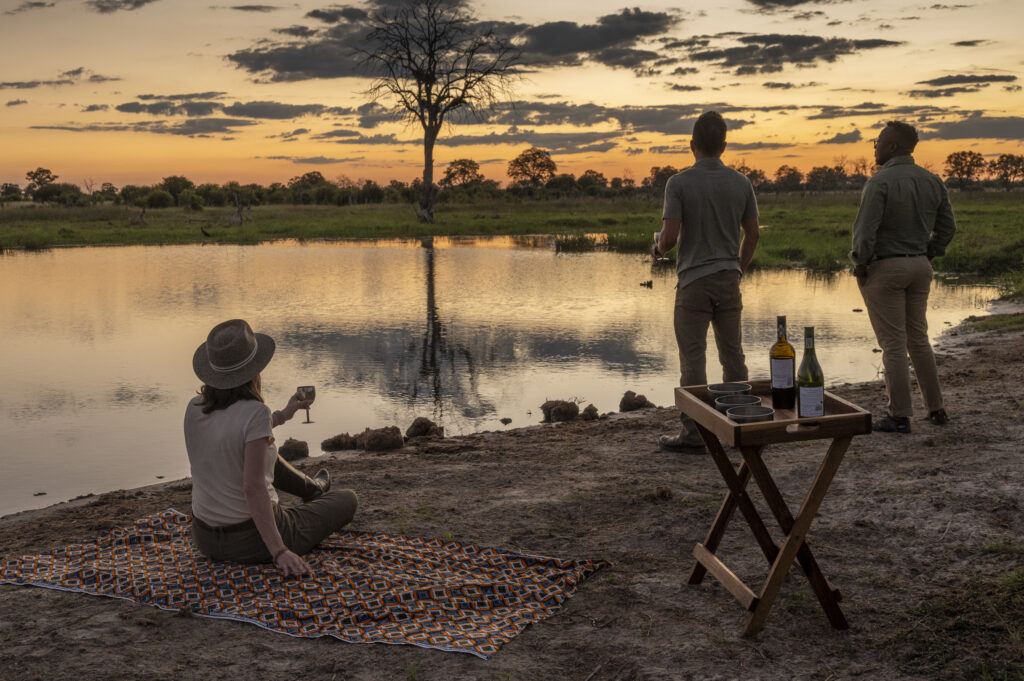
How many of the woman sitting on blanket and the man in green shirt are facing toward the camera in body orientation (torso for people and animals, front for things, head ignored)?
0

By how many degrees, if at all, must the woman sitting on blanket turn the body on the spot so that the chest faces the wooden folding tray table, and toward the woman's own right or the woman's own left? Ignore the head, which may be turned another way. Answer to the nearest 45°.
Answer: approximately 90° to the woman's own right

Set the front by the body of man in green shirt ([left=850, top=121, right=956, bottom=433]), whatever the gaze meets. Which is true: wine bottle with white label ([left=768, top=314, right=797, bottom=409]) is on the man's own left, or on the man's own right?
on the man's own left

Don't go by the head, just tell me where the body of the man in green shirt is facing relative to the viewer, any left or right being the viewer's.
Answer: facing away from the viewer and to the left of the viewer

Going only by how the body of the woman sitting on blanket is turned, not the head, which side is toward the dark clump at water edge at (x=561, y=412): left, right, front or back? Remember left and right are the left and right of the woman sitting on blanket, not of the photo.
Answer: front

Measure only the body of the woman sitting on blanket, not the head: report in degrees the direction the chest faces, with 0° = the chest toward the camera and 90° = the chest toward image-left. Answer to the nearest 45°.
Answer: approximately 225°

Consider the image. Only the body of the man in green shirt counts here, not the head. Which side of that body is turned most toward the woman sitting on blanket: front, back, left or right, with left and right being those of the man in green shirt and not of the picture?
left

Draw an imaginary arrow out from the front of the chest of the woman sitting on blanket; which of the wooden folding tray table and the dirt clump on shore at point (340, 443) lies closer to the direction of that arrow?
the dirt clump on shore

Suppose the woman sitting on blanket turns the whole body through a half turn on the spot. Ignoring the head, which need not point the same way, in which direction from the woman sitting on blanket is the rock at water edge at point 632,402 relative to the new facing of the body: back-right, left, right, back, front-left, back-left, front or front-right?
back

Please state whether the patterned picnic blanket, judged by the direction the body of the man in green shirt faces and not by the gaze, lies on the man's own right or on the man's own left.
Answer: on the man's own left

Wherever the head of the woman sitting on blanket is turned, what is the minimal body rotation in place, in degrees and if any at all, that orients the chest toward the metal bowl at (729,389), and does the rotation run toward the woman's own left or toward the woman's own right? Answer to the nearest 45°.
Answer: approximately 45° to the woman's own right

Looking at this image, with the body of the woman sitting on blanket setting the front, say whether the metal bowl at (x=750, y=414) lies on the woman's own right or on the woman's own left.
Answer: on the woman's own right

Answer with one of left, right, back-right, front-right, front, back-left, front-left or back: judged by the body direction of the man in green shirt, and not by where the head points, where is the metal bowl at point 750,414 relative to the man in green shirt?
back-left

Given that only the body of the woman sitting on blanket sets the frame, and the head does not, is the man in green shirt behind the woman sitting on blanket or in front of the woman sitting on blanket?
in front

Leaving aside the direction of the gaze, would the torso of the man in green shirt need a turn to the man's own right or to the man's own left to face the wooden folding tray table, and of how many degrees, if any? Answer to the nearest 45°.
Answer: approximately 135° to the man's own left

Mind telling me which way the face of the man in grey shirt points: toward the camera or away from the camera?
away from the camera

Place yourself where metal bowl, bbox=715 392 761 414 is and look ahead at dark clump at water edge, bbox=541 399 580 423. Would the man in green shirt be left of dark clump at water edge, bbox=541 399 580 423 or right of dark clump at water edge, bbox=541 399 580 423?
right

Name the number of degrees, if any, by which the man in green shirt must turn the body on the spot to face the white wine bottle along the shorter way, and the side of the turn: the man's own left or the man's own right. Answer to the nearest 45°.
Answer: approximately 135° to the man's own left

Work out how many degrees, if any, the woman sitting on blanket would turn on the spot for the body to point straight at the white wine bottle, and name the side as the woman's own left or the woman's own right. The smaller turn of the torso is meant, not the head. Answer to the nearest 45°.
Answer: approximately 90° to the woman's own right

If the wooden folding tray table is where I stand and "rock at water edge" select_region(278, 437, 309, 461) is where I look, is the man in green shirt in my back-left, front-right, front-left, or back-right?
front-right

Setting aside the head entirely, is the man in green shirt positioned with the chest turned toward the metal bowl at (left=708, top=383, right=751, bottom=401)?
no
